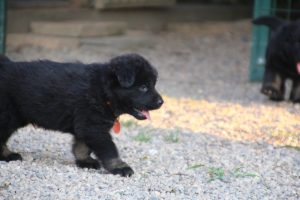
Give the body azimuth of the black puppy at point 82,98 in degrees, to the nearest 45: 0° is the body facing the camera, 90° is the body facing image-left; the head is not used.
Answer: approximately 270°

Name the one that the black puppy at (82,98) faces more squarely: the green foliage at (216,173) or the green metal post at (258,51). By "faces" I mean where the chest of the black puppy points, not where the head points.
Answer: the green foliage

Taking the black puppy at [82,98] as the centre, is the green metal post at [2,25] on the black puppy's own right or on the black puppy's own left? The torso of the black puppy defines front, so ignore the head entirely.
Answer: on the black puppy's own left

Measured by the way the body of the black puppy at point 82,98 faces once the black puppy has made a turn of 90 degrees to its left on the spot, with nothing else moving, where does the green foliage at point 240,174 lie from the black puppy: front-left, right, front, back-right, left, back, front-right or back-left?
right

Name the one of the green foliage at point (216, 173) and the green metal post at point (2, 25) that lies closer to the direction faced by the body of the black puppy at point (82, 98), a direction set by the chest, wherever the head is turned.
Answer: the green foliage

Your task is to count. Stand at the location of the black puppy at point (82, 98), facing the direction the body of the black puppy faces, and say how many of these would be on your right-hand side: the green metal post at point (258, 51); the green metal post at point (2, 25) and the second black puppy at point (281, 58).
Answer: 0

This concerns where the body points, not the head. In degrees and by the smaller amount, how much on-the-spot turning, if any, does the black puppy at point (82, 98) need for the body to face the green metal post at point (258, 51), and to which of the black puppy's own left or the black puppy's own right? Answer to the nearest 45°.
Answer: approximately 45° to the black puppy's own left

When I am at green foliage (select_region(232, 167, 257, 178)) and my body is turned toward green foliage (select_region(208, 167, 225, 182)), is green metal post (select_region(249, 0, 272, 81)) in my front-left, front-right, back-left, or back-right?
back-right

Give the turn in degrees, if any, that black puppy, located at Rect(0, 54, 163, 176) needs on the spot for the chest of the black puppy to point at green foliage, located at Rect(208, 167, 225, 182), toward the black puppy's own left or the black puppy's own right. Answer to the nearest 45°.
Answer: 0° — it already faces it

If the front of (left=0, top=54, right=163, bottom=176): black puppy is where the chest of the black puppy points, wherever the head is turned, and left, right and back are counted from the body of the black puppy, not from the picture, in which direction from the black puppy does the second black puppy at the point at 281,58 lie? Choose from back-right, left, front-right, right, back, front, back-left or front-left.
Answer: front-left
